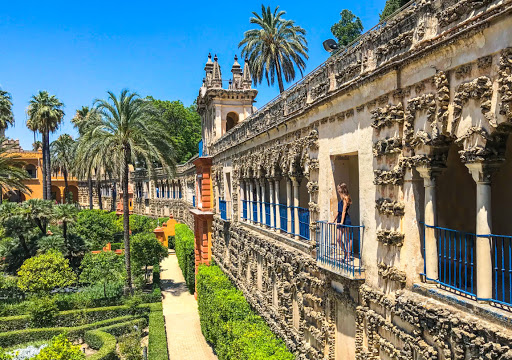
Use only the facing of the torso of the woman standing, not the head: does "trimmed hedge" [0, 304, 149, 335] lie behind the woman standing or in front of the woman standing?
in front

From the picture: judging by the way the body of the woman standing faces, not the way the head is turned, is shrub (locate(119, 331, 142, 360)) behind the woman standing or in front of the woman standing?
in front

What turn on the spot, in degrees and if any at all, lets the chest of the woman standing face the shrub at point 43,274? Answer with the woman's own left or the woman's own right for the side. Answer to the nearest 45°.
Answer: approximately 45° to the woman's own right

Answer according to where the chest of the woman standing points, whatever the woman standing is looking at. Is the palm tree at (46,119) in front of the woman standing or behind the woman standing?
in front

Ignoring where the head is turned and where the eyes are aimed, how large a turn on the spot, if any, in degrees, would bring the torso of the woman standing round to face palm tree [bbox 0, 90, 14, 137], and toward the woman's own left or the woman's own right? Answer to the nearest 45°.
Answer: approximately 45° to the woman's own right

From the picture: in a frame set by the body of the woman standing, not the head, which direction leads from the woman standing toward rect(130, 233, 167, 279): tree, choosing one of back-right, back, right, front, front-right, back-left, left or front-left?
front-right

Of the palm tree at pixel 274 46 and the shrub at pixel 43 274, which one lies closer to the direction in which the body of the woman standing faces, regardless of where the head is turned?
the shrub

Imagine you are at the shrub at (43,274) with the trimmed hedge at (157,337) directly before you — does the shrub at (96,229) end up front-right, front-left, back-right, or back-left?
back-left

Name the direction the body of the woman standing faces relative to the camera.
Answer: to the viewer's left

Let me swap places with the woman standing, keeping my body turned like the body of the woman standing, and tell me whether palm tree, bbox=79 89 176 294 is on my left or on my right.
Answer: on my right
